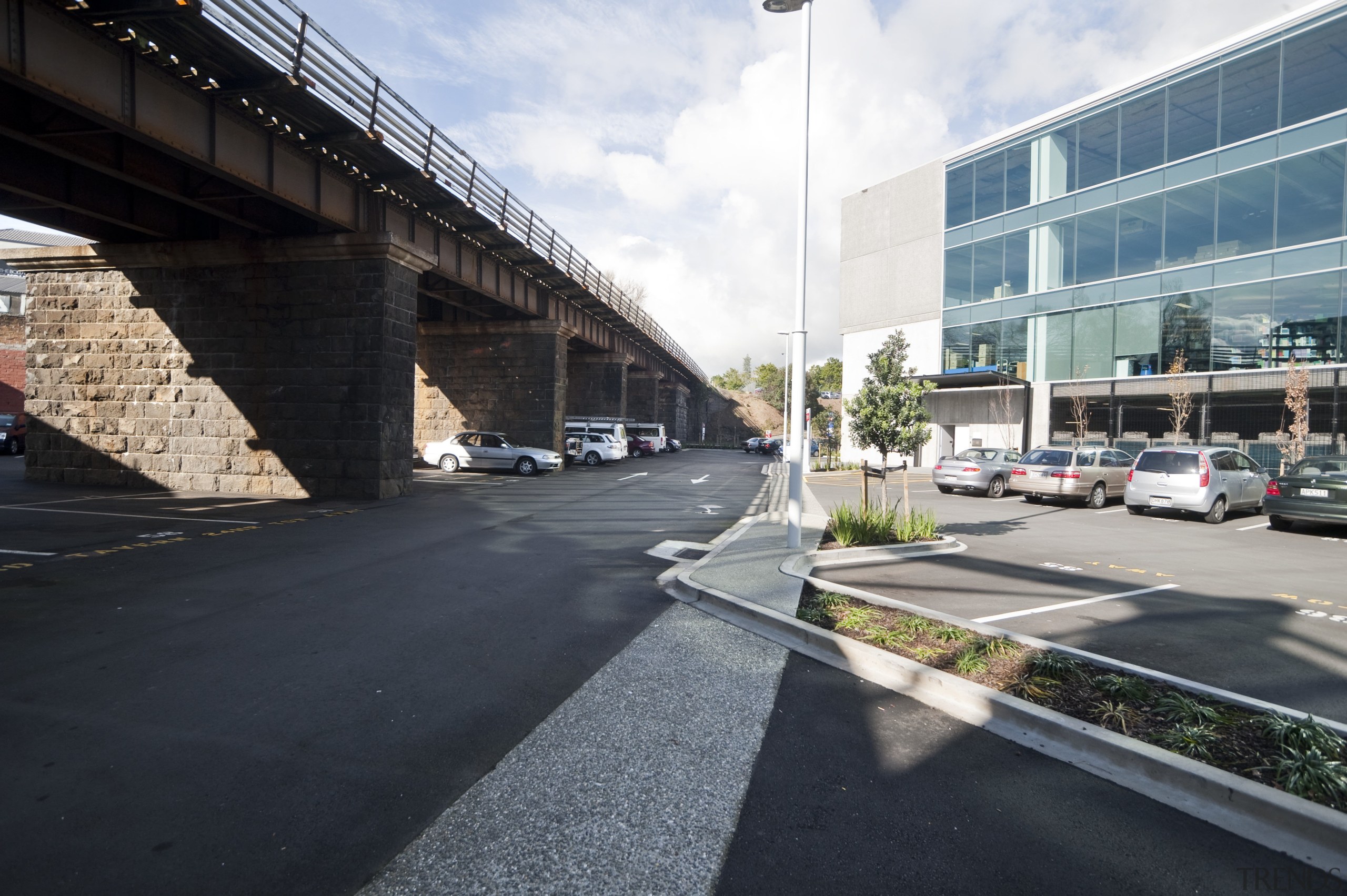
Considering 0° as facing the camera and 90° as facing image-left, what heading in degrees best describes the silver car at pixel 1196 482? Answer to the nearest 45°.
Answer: approximately 225°

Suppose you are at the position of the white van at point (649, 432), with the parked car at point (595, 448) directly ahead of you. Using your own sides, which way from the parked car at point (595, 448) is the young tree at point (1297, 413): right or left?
left

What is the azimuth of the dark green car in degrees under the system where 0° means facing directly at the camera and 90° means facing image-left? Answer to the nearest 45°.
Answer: approximately 225°

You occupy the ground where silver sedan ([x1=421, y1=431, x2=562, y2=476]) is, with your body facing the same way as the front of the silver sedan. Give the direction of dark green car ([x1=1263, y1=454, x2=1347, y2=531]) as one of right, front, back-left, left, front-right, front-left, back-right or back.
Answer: front-right

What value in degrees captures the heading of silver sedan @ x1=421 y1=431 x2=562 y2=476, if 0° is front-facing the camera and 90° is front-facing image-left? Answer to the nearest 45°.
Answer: approximately 270°

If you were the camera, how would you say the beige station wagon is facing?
facing away from the viewer and to the right of the viewer

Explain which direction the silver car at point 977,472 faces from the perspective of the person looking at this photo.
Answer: facing away from the viewer and to the right of the viewer

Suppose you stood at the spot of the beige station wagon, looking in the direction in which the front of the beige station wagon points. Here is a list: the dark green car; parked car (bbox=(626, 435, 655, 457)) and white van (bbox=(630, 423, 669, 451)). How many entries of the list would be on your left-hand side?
2
